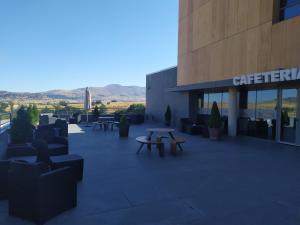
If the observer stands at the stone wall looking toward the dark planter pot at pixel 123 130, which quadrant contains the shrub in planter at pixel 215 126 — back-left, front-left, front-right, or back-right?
front-left

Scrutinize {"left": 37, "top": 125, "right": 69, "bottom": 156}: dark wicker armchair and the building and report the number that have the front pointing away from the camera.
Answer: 0

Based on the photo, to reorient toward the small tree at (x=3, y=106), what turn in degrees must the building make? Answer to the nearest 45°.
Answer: approximately 45° to its right

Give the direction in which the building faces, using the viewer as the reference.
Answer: facing the viewer and to the left of the viewer

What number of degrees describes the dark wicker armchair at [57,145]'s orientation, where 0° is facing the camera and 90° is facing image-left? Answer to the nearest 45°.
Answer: approximately 315°

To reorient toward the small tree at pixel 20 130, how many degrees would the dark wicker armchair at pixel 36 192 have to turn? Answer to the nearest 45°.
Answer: approximately 45° to its left

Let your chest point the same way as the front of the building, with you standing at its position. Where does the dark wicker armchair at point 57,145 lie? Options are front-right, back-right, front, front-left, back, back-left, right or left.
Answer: front

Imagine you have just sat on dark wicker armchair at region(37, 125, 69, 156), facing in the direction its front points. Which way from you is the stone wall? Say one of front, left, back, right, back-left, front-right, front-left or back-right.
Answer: left

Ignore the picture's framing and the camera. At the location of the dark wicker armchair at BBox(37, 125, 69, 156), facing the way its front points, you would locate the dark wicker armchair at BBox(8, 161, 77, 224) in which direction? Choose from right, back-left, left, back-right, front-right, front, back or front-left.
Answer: front-right

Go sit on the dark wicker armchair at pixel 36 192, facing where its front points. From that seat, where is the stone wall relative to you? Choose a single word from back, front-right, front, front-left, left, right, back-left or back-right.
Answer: front

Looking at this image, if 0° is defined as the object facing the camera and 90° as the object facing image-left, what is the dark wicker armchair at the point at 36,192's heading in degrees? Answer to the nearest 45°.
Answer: approximately 225°

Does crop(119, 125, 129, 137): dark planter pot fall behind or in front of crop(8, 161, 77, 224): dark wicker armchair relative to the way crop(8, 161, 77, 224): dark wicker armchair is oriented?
in front

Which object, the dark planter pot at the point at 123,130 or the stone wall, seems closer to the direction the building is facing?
the dark planter pot

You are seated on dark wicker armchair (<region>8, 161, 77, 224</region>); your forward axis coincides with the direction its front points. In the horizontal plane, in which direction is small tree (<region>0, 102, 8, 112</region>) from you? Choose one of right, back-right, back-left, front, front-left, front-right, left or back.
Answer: front-left

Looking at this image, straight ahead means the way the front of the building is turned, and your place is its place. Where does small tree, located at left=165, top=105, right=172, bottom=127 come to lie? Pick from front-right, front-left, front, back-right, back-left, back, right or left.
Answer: right

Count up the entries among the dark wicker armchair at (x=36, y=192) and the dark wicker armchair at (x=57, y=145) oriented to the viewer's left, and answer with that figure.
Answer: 0
